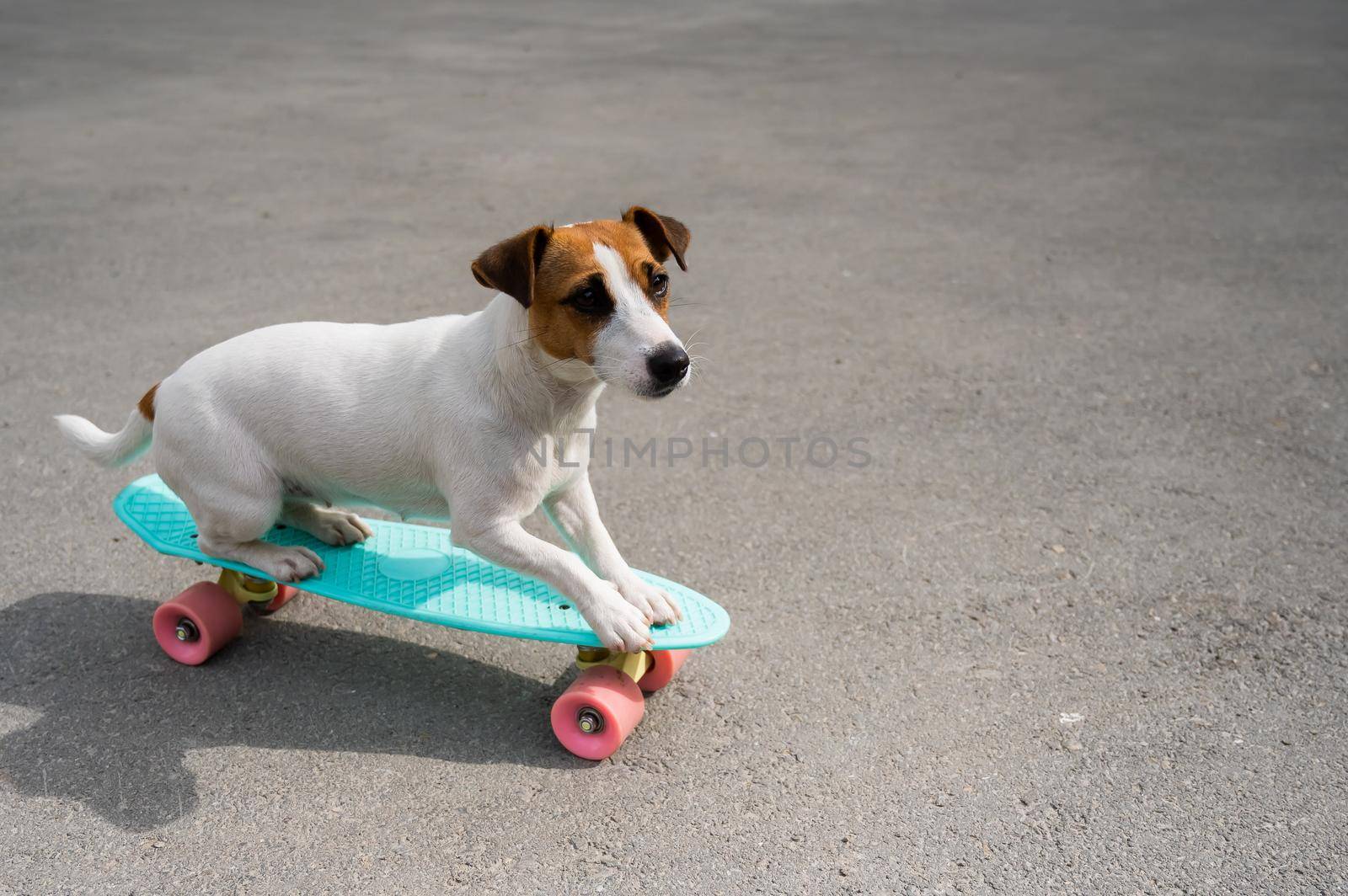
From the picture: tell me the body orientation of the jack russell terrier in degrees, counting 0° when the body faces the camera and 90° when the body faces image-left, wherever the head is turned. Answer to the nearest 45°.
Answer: approximately 315°
